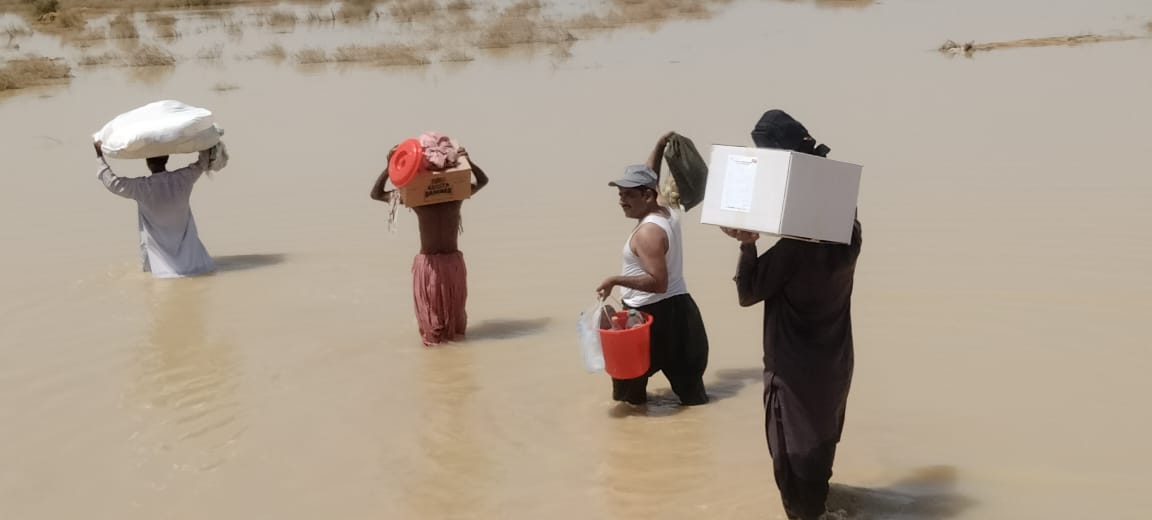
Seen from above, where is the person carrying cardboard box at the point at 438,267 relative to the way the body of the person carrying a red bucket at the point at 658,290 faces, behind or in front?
in front

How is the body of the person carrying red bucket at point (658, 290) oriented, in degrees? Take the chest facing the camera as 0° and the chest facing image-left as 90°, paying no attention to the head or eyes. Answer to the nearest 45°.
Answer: approximately 90°

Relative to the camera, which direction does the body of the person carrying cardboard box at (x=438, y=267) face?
away from the camera

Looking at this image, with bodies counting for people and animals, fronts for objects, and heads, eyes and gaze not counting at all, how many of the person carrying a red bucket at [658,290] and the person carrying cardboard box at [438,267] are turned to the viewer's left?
1

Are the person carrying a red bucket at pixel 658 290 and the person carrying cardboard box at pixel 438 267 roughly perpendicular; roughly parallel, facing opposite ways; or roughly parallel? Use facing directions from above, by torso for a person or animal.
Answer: roughly perpendicular

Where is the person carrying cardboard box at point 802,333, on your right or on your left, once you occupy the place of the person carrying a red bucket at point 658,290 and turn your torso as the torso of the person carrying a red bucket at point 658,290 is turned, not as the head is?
on your left

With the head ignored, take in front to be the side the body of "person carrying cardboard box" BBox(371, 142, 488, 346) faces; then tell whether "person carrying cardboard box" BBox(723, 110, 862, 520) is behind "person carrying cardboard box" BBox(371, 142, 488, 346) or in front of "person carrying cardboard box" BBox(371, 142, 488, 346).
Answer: behind

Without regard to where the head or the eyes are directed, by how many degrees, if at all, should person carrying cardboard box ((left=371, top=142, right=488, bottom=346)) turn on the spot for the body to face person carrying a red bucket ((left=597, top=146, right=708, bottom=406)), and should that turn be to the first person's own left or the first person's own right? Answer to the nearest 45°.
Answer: approximately 135° to the first person's own right
